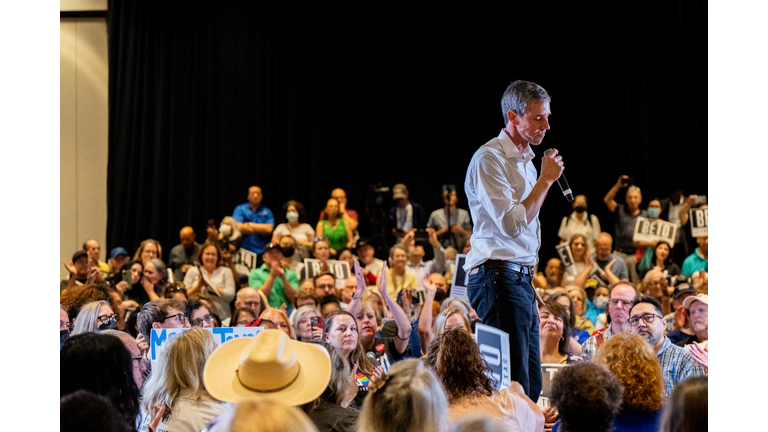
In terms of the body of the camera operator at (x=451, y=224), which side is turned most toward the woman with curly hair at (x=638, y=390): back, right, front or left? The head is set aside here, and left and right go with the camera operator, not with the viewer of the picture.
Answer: front

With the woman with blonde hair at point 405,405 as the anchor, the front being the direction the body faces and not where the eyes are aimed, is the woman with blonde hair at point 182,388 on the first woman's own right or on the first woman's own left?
on the first woman's own left

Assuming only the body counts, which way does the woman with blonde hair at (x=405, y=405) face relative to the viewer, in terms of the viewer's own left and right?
facing away from the viewer

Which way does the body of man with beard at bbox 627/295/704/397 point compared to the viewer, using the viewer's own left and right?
facing the viewer and to the left of the viewer

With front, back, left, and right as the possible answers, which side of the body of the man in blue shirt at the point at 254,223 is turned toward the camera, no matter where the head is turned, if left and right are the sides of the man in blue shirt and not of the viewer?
front

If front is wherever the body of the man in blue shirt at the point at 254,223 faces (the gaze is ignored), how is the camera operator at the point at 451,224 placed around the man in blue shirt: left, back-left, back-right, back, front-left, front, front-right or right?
left

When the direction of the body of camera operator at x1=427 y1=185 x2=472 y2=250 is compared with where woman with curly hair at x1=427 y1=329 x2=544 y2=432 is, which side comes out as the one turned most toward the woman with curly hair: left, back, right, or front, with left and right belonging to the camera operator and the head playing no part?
front

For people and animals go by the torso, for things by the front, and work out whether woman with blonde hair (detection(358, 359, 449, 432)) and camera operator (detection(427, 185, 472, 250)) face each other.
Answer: yes

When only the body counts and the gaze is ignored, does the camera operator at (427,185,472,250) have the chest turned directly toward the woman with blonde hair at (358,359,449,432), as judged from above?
yes

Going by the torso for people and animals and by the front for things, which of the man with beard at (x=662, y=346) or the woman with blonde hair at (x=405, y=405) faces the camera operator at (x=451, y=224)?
the woman with blonde hair

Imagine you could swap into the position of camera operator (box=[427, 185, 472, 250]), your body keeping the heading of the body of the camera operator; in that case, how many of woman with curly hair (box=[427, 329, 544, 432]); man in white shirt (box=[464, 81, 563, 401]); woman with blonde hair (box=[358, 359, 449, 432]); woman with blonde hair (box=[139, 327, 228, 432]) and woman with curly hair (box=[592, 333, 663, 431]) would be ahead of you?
5

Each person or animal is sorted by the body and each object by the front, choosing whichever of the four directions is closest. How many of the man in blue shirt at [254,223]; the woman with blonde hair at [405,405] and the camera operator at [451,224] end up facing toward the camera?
2

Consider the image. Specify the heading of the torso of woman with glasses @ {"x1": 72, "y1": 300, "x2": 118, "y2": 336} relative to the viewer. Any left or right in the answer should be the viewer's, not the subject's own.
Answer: facing the viewer and to the right of the viewer

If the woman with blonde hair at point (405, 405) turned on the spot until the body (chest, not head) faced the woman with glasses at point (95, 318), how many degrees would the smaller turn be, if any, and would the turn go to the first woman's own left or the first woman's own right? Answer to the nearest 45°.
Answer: approximately 45° to the first woman's own left

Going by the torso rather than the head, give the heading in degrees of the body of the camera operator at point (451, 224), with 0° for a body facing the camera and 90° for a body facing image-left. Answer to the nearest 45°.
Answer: approximately 0°

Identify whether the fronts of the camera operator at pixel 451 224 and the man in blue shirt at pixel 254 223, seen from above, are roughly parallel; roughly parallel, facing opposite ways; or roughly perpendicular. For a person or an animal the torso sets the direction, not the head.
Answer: roughly parallel

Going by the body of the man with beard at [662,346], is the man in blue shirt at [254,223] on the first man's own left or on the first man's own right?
on the first man's own right

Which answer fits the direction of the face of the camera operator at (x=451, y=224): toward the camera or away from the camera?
toward the camera

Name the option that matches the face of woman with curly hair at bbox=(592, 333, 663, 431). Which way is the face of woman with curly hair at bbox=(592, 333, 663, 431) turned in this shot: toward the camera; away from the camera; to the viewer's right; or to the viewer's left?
away from the camera
